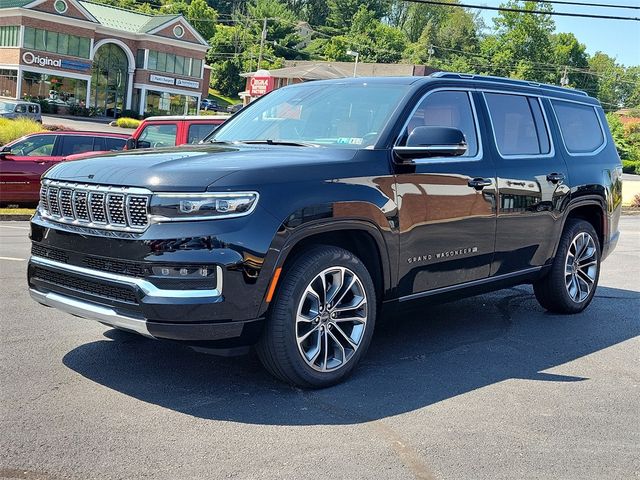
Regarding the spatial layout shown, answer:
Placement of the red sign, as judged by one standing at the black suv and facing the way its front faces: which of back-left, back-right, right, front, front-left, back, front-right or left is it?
back-right

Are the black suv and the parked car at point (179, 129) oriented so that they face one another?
no

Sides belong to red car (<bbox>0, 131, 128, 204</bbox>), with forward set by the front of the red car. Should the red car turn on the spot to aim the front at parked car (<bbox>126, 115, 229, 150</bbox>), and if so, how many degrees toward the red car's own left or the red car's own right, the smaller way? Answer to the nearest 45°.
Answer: approximately 135° to the red car's own left

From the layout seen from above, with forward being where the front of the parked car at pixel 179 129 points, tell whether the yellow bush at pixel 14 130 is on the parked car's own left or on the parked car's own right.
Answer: on the parked car's own right

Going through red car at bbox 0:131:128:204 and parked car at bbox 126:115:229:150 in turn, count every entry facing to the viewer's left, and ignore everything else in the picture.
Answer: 2

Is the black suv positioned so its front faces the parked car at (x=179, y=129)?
no

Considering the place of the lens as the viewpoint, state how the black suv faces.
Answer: facing the viewer and to the left of the viewer

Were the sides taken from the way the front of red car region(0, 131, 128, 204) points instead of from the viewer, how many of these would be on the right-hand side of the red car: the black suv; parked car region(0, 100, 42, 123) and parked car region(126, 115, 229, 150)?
1

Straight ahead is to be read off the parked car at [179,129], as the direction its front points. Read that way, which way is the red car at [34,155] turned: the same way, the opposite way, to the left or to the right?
the same way

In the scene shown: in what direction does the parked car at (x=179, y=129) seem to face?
to the viewer's left

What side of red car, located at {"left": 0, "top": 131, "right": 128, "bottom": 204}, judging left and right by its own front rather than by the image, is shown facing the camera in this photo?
left

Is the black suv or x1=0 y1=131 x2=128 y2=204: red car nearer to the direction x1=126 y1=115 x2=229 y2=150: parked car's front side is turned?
the red car

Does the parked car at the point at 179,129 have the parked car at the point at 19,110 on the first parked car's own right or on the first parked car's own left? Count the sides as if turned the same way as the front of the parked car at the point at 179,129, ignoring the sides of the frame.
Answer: on the first parked car's own right

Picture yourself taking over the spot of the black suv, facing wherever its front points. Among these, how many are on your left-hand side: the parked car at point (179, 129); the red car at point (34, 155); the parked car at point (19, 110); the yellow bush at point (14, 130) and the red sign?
0

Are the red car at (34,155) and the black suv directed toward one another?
no

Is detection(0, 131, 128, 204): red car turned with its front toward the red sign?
no

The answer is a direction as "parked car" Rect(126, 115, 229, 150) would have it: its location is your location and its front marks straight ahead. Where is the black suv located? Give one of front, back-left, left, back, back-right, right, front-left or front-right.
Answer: left

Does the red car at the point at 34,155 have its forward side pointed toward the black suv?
no
